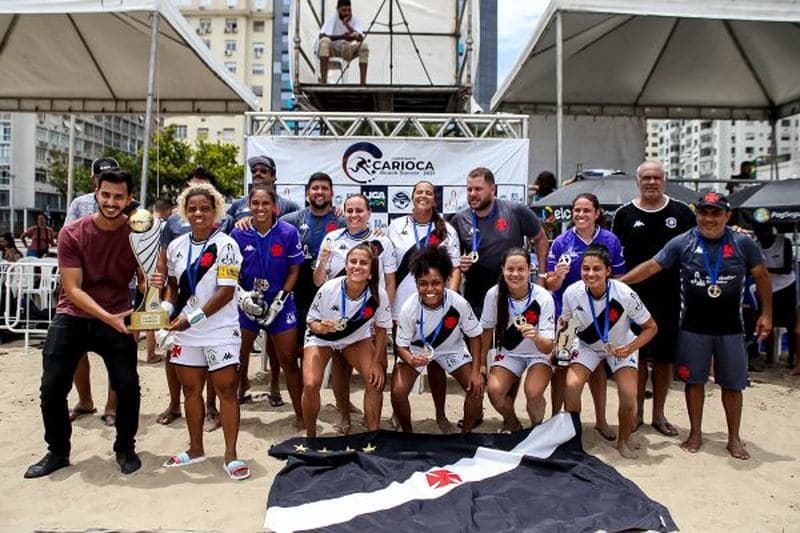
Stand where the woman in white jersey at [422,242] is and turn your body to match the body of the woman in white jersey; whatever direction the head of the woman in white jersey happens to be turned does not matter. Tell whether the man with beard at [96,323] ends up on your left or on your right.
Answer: on your right

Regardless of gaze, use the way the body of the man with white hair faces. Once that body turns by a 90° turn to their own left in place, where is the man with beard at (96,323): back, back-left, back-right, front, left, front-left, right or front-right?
back-right

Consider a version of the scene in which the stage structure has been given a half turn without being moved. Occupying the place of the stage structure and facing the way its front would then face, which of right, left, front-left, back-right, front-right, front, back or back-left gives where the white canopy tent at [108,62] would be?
left

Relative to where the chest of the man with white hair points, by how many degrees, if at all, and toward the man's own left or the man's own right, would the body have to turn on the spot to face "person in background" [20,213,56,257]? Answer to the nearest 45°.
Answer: approximately 90° to the man's own right

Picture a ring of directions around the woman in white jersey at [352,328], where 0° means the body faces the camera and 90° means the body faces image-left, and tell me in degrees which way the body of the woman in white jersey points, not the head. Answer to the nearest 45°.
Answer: approximately 0°

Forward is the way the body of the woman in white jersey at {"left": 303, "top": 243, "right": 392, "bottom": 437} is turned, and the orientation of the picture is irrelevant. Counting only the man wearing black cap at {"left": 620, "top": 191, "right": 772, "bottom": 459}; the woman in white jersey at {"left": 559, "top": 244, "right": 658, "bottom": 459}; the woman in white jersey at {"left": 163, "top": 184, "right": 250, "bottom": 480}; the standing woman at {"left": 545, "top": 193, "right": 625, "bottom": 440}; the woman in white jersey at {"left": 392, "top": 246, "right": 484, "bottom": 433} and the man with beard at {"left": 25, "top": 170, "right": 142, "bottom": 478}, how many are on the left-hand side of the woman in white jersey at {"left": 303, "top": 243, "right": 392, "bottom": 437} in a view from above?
4

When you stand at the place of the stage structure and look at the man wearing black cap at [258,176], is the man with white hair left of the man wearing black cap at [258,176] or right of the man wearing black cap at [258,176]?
left

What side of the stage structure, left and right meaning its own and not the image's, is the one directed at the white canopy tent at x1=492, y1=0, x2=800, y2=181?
left

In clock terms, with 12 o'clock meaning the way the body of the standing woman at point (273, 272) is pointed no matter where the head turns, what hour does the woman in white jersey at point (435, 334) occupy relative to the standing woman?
The woman in white jersey is roughly at 10 o'clock from the standing woman.

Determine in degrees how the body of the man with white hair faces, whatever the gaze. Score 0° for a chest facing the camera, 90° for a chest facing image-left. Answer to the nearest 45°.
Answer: approximately 0°
